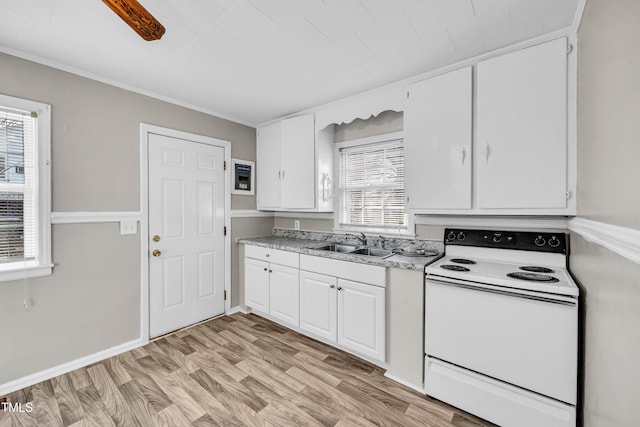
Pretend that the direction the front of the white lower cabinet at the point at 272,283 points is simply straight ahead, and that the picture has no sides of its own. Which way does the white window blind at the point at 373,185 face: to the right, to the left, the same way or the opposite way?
the same way

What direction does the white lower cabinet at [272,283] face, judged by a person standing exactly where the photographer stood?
facing the viewer and to the left of the viewer

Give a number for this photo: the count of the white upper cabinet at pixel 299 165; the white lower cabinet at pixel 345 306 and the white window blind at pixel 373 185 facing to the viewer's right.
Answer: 0

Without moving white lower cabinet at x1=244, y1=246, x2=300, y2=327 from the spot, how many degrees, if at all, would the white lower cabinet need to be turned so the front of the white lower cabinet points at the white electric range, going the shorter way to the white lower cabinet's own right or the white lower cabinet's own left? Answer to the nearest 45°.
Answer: approximately 90° to the white lower cabinet's own left

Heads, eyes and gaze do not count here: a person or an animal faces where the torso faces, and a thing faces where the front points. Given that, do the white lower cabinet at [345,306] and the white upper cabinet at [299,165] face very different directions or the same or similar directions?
same or similar directions

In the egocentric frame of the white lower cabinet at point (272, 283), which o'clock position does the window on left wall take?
The window on left wall is roughly at 1 o'clock from the white lower cabinet.

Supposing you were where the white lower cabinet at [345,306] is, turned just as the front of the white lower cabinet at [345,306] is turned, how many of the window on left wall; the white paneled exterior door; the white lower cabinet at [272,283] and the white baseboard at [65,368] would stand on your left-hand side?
0

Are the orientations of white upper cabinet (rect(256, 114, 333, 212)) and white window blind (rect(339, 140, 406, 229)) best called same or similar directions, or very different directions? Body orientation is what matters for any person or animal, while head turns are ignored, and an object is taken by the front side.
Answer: same or similar directions

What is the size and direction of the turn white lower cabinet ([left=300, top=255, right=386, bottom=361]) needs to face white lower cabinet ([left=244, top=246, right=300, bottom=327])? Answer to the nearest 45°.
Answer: approximately 90° to its right

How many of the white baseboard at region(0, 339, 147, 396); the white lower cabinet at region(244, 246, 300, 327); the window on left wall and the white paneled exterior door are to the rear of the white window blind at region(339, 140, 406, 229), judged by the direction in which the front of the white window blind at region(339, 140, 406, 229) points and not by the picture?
0

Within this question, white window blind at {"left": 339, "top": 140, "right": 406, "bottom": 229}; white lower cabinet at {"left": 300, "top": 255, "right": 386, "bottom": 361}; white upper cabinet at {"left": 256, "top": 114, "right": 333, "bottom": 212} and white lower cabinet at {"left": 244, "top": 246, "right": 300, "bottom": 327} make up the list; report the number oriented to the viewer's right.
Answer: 0

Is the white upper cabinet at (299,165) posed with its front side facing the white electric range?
no

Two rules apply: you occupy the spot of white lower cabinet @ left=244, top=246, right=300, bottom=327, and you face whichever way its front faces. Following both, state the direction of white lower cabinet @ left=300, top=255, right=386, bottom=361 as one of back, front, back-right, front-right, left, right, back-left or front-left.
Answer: left

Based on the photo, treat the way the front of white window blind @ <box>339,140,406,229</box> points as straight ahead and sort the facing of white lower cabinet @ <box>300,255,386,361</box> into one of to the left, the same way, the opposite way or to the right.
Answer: the same way
